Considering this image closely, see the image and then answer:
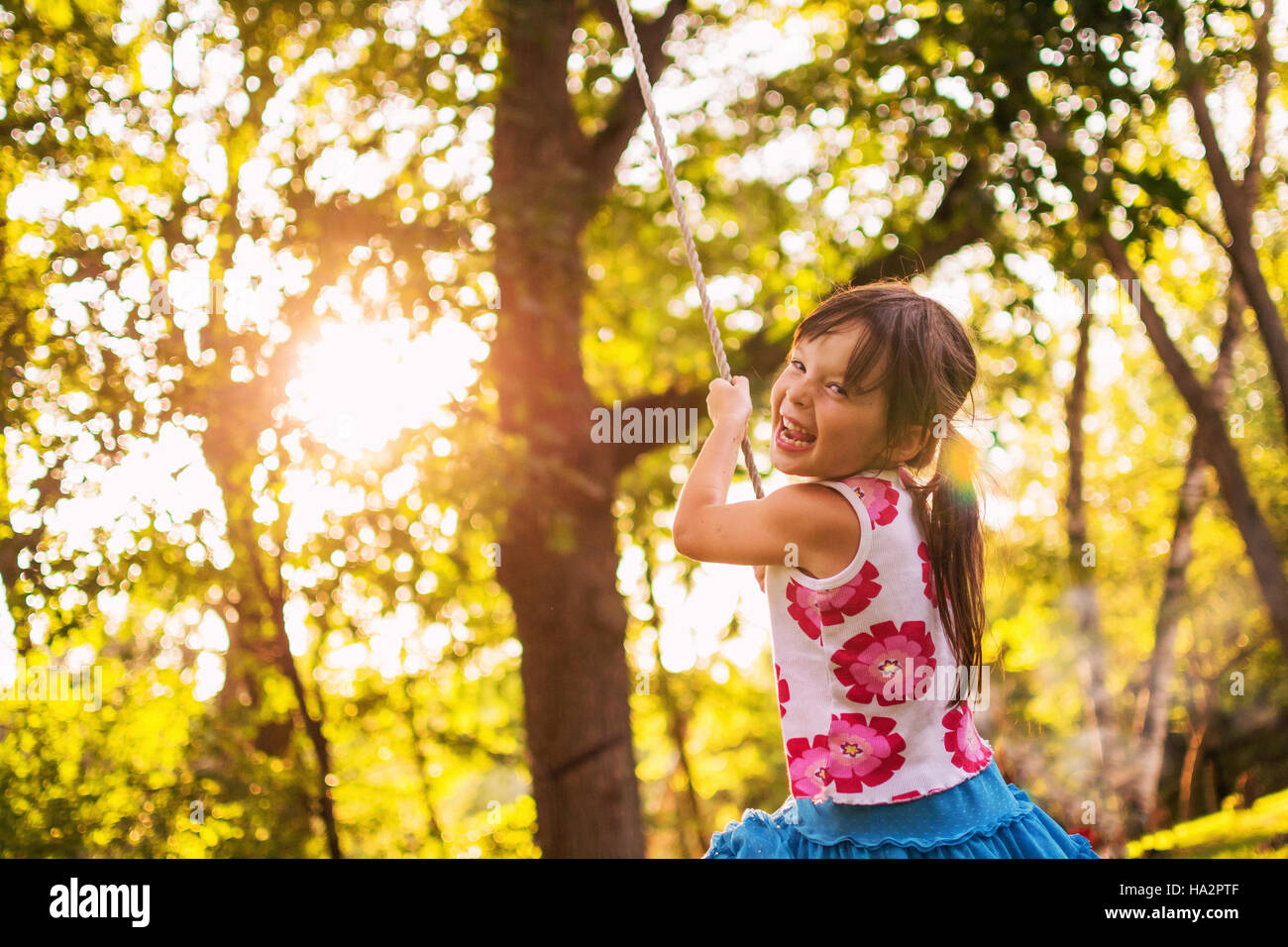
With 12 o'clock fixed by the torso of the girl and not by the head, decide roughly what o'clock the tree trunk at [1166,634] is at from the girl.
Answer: The tree trunk is roughly at 2 o'clock from the girl.

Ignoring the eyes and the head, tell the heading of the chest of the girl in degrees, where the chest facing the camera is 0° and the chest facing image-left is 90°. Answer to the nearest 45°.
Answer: approximately 135°

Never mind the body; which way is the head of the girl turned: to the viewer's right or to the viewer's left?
to the viewer's left

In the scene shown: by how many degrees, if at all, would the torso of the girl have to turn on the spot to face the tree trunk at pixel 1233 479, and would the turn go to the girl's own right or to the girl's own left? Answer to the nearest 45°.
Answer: approximately 45° to the girl's own right

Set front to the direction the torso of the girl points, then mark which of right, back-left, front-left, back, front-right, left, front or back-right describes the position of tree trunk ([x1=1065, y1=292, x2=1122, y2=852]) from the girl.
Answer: front-right

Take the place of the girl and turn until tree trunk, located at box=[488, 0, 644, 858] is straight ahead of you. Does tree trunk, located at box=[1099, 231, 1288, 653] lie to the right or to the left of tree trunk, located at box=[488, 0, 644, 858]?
right

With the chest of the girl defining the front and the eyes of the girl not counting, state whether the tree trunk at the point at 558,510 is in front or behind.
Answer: in front
